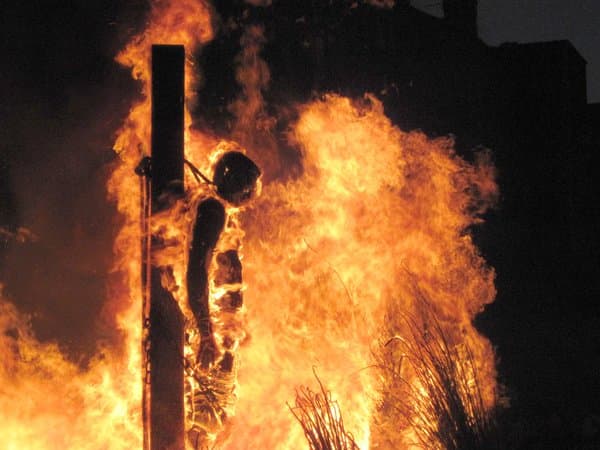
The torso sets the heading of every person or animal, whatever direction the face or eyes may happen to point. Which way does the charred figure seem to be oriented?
to the viewer's right
